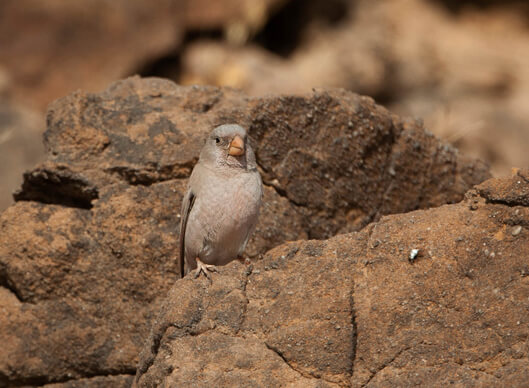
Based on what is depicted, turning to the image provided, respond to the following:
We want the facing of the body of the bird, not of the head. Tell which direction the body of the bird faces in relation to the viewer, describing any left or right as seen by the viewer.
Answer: facing the viewer and to the right of the viewer

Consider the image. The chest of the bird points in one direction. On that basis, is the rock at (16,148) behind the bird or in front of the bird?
behind
